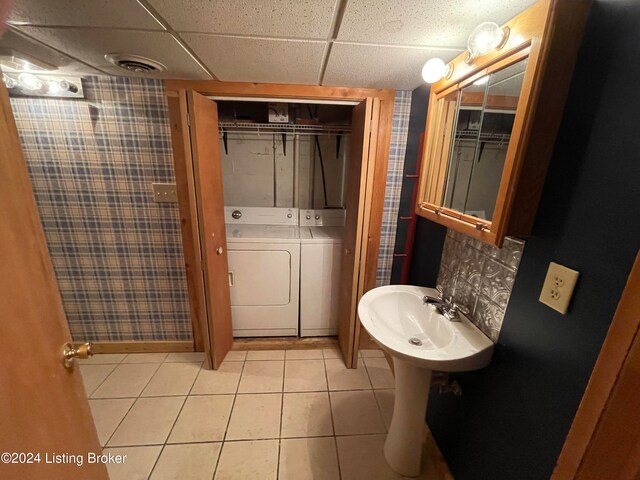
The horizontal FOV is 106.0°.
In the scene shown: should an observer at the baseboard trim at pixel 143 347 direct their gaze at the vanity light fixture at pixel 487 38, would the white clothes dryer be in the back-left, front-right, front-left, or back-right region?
front-left

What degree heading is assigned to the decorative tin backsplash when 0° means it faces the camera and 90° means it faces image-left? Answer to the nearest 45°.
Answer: approximately 45°

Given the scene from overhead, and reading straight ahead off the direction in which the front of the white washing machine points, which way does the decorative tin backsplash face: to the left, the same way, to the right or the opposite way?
to the right

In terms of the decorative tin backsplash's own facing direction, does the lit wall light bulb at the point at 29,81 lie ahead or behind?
ahead

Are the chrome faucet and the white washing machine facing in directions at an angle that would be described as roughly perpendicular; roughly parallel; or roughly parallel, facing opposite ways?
roughly perpendicular

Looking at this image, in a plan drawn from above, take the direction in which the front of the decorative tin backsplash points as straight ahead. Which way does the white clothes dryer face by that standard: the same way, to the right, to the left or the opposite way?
to the left

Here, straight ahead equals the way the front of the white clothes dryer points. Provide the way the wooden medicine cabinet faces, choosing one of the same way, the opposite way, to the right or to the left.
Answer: to the right

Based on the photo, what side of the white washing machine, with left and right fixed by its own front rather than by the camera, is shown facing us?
front

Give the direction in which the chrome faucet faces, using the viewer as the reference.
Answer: facing the viewer and to the left of the viewer

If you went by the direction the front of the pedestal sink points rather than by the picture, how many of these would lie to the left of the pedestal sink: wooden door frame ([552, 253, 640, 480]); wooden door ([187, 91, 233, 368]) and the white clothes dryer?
1

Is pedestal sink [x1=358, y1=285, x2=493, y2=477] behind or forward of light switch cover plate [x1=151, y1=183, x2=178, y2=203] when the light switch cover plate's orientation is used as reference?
forward

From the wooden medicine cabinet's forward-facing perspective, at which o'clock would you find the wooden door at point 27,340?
The wooden door is roughly at 12 o'clock from the wooden medicine cabinet.

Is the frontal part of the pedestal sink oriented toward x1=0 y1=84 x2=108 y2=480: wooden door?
yes
